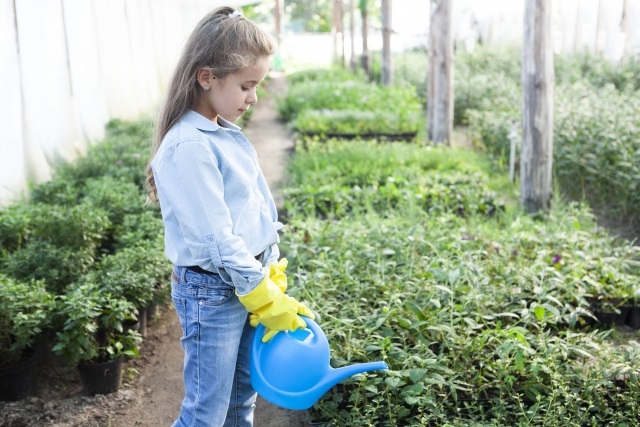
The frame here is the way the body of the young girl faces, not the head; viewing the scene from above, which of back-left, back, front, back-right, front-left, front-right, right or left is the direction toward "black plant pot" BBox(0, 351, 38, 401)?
back-left

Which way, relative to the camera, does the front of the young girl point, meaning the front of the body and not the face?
to the viewer's right

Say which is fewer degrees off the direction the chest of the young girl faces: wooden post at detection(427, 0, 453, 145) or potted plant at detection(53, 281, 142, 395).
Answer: the wooden post

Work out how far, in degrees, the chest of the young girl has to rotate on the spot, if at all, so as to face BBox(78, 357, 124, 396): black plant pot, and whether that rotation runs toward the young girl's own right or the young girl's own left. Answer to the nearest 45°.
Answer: approximately 135° to the young girl's own left

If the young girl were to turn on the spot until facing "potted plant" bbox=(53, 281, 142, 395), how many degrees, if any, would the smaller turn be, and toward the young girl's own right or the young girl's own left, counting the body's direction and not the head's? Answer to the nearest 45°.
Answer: approximately 135° to the young girl's own left

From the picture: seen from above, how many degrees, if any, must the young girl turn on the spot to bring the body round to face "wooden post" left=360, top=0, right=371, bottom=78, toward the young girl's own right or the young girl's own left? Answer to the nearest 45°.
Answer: approximately 90° to the young girl's own left

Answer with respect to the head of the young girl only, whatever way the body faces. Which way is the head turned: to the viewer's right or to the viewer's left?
to the viewer's right

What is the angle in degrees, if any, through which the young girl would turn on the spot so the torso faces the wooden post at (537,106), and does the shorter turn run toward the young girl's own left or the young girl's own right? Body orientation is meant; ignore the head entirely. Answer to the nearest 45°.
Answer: approximately 45° to the young girl's own left

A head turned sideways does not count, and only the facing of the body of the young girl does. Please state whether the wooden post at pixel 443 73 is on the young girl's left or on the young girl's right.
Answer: on the young girl's left
